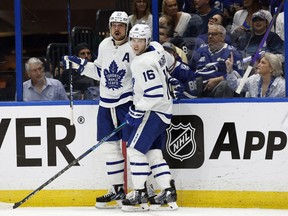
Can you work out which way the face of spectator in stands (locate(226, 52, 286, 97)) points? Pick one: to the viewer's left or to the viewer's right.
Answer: to the viewer's left

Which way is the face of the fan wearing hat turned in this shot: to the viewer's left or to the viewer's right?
to the viewer's left

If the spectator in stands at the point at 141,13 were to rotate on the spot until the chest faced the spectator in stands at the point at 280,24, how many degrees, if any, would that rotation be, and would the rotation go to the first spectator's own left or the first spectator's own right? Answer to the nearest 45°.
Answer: approximately 90° to the first spectator's own left

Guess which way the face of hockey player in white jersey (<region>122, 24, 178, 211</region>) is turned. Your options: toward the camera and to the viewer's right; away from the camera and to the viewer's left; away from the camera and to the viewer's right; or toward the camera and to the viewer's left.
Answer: toward the camera and to the viewer's left

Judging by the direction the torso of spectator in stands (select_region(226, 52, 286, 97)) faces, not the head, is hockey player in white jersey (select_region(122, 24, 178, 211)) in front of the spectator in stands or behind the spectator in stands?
in front

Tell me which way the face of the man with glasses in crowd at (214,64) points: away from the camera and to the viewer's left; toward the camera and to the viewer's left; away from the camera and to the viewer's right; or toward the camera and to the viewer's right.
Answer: toward the camera and to the viewer's left

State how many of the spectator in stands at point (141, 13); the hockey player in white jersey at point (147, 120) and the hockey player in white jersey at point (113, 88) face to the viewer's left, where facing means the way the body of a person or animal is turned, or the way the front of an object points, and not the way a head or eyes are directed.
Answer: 1

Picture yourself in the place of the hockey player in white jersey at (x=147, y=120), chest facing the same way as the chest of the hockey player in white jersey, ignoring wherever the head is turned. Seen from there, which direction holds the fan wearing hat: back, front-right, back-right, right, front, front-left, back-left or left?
back

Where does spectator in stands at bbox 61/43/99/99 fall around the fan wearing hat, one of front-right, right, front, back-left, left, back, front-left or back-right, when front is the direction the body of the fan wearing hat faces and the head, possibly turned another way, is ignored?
front-right

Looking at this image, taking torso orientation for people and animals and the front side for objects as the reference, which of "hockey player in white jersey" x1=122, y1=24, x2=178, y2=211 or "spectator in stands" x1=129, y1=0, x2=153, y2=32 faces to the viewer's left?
the hockey player in white jersey

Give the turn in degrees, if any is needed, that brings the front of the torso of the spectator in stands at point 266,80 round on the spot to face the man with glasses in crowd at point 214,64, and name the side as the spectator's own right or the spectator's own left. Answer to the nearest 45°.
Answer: approximately 45° to the spectator's own right

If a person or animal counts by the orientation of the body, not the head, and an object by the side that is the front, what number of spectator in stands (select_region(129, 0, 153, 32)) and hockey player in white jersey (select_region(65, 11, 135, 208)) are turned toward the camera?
2

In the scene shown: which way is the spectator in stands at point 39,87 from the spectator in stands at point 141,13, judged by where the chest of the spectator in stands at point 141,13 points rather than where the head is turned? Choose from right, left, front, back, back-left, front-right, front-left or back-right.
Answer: right

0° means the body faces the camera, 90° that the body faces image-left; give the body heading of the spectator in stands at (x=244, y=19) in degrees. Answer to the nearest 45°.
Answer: approximately 45°
